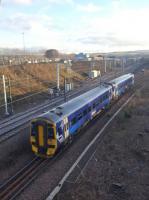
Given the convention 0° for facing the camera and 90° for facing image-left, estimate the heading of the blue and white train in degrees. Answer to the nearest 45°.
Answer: approximately 45°

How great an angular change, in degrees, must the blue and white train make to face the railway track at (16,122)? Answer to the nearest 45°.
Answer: approximately 90° to its right
